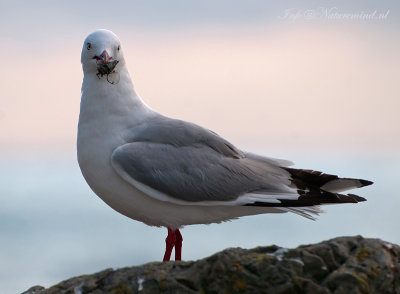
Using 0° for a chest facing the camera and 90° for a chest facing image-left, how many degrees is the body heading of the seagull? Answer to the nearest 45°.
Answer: approximately 90°
